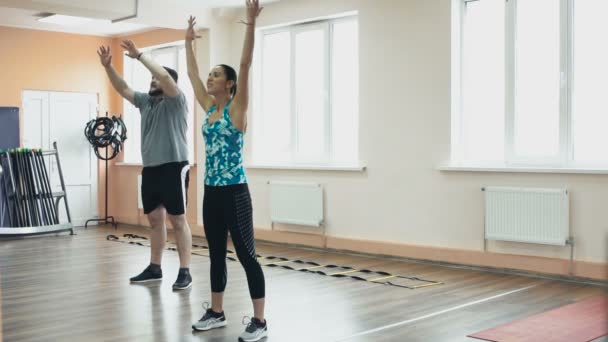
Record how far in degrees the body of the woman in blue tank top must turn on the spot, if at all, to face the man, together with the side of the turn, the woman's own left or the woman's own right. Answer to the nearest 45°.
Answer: approximately 135° to the woman's own right

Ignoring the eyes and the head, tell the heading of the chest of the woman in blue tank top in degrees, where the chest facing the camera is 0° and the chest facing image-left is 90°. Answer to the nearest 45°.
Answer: approximately 45°

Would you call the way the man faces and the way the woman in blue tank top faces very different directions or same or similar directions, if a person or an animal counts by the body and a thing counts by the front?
same or similar directions

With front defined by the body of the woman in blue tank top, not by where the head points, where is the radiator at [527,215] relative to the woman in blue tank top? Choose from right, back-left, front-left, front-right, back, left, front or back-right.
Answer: back

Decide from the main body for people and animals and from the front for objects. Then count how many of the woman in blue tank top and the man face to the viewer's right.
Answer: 0

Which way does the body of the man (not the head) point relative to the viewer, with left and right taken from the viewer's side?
facing the viewer and to the left of the viewer

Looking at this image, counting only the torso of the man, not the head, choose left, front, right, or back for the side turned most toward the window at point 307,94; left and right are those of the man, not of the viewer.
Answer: back

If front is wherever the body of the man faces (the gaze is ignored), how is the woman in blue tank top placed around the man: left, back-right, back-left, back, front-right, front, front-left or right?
front-left

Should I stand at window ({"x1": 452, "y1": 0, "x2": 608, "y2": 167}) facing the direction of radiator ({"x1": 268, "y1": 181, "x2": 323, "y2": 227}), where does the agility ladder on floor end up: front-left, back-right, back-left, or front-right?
front-left

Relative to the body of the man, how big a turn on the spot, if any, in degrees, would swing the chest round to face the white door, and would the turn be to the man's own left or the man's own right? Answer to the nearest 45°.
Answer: approximately 135° to the man's own right

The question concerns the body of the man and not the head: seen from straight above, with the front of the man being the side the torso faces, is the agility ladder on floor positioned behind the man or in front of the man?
behind

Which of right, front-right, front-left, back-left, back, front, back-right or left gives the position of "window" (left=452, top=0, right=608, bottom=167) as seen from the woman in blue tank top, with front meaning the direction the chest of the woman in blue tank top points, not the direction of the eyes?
back

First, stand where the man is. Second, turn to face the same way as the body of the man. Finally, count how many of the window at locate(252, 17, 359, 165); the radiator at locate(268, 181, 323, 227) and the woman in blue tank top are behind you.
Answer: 2
